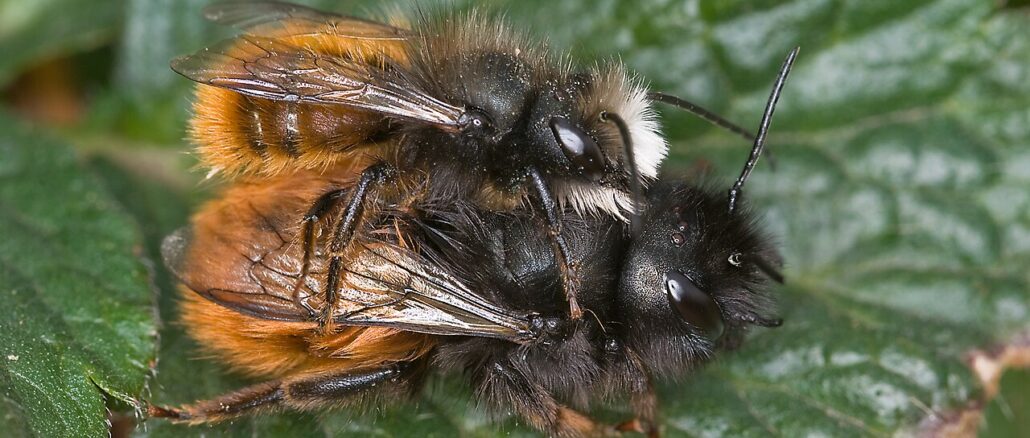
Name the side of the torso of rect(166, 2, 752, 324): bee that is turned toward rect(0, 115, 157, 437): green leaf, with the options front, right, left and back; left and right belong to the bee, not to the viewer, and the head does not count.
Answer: back

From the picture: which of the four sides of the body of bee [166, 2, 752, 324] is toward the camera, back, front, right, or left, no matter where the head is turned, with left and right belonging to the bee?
right

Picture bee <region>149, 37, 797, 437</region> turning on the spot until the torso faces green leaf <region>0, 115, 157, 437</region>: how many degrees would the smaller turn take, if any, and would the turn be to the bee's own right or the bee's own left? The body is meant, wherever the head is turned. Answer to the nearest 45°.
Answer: approximately 180°

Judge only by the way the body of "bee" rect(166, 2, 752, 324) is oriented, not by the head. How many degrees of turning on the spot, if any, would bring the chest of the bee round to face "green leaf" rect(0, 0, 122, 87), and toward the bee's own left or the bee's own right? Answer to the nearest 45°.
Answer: approximately 135° to the bee's own left

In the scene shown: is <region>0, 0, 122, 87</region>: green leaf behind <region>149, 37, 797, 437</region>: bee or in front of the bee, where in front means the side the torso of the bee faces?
behind

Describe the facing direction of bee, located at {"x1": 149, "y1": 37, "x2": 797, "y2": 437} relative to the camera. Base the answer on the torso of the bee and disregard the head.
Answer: to the viewer's right

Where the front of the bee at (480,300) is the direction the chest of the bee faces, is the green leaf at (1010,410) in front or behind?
in front

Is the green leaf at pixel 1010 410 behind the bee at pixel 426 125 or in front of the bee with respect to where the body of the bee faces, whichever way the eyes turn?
in front
